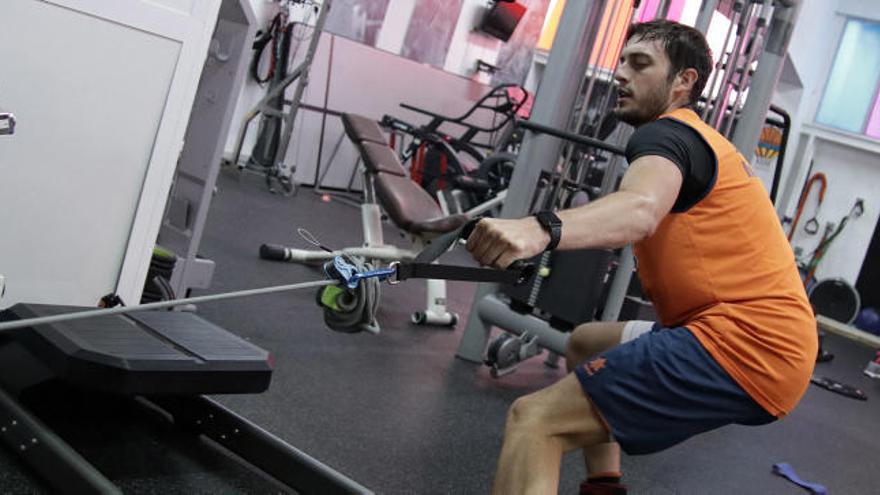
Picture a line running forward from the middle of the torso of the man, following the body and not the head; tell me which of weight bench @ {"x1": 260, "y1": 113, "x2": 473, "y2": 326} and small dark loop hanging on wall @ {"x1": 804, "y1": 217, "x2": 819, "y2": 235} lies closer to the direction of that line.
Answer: the weight bench

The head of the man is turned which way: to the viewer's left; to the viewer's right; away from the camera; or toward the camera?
to the viewer's left

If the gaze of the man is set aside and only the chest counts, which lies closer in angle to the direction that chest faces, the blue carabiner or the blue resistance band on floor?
the blue carabiner

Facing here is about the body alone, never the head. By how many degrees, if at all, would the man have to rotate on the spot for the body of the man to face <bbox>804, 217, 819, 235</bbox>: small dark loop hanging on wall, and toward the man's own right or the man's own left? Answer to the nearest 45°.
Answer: approximately 90° to the man's own right

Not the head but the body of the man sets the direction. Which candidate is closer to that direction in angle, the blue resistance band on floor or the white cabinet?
the white cabinet

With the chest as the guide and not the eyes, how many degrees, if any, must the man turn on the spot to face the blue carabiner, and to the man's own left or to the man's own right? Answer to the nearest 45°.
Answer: approximately 45° to the man's own left

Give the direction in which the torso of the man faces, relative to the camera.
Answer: to the viewer's left

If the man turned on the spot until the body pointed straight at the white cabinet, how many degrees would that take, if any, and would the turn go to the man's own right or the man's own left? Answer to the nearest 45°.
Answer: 0° — they already face it
